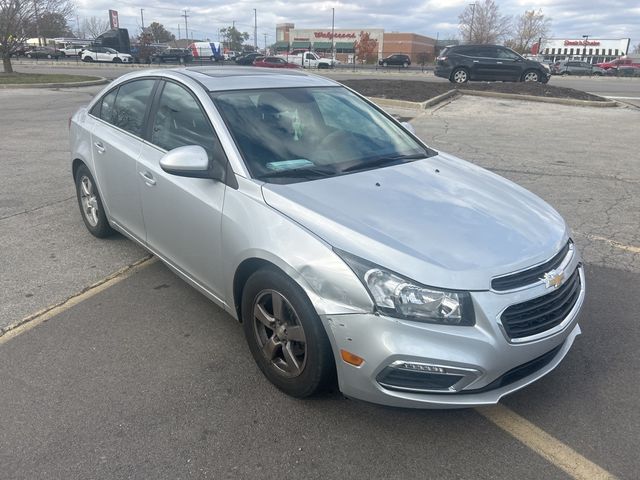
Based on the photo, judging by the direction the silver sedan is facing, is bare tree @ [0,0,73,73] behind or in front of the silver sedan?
behind

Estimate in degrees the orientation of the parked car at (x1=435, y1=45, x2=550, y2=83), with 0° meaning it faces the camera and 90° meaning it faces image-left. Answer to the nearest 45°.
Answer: approximately 270°
